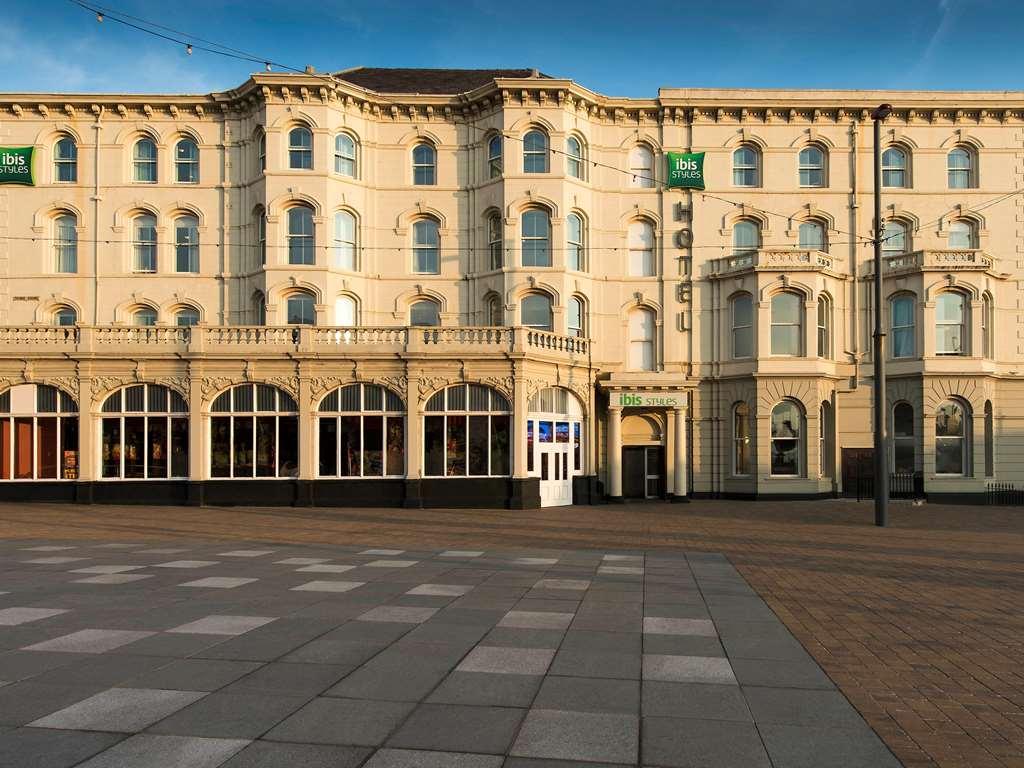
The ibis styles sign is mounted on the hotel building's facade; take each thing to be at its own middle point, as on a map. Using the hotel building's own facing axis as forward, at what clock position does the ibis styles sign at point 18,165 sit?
The ibis styles sign is roughly at 3 o'clock from the hotel building.

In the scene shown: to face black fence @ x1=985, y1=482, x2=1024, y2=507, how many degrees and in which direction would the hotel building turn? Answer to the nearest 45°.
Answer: approximately 90° to its left

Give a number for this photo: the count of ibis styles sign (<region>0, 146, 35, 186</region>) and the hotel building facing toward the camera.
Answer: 2

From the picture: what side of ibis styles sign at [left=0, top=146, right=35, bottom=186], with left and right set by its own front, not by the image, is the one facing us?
front

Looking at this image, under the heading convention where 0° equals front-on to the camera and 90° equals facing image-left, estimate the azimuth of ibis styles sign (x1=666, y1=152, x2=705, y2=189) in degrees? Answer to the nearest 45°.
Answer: approximately 0°
